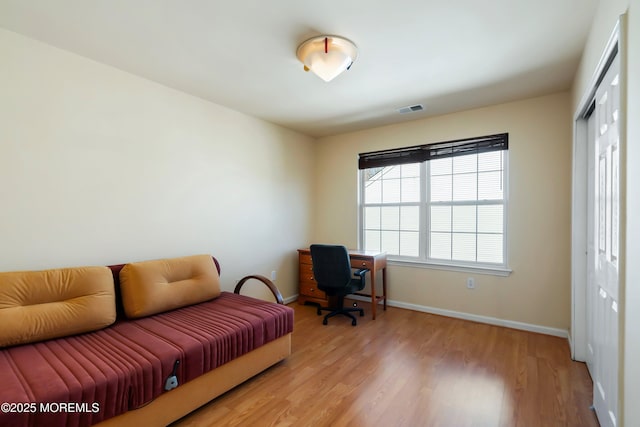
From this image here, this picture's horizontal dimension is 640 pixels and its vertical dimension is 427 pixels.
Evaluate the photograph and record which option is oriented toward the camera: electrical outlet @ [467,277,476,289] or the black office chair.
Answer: the electrical outlet

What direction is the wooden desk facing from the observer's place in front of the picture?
facing the viewer and to the left of the viewer

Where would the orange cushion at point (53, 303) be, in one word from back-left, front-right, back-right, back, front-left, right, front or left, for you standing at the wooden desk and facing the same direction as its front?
front

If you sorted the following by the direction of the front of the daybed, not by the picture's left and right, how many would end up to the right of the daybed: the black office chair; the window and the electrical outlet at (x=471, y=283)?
0

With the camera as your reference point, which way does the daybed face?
facing the viewer and to the right of the viewer

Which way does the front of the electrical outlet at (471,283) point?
toward the camera

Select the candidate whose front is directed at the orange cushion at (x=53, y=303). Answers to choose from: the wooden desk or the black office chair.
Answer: the wooden desk

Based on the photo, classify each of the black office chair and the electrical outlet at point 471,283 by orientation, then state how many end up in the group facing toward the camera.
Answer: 1

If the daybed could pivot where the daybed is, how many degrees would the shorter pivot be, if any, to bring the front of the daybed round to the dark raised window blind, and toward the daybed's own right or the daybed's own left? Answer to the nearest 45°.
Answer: approximately 45° to the daybed's own left

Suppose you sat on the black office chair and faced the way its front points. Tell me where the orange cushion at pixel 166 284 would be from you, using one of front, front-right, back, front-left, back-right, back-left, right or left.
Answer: back

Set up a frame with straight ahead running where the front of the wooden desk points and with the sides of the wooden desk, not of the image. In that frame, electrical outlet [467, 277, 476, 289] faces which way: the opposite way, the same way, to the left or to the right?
the same way

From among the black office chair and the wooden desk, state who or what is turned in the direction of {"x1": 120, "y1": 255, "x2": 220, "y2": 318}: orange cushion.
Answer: the wooden desk

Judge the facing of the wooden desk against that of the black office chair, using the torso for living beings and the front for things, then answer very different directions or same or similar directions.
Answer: very different directions

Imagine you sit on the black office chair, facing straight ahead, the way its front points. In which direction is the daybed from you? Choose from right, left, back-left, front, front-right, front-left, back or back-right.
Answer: back

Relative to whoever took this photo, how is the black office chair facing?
facing away from the viewer and to the right of the viewer

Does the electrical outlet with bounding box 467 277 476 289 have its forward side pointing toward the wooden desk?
no

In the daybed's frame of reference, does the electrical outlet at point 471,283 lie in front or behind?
in front

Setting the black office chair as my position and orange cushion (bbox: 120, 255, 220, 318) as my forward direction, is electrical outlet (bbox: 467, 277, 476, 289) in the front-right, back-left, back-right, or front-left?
back-left
